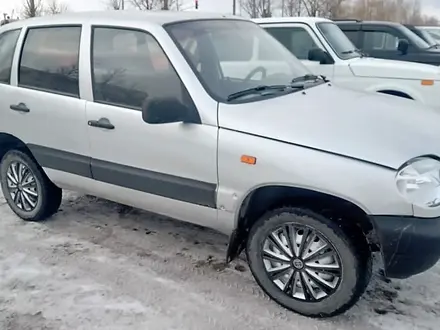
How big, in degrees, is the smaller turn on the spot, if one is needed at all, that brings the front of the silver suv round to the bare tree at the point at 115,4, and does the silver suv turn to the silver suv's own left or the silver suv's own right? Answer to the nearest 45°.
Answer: approximately 135° to the silver suv's own left

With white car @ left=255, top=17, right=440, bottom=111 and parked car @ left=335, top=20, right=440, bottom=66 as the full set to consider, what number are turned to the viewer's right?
2

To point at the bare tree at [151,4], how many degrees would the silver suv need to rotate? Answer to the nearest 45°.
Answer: approximately 135° to its left

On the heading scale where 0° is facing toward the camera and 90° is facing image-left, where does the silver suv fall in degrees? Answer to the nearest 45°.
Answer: approximately 315°

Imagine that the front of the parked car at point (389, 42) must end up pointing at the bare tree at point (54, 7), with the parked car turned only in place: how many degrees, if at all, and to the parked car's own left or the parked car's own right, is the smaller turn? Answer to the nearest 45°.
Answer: approximately 135° to the parked car's own left

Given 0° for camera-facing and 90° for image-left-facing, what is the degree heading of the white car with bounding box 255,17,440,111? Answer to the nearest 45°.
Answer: approximately 270°

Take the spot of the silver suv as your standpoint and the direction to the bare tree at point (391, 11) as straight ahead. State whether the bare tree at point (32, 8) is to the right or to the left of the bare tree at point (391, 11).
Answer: left

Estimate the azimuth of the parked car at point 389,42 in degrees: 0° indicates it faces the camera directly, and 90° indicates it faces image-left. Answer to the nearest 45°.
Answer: approximately 270°

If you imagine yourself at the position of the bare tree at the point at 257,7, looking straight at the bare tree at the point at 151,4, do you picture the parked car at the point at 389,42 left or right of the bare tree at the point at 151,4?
left

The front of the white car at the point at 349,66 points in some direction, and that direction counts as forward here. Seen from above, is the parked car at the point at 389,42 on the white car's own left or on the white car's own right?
on the white car's own left

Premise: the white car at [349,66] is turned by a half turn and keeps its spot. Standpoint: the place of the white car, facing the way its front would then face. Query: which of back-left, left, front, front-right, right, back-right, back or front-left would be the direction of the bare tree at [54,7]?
front-right

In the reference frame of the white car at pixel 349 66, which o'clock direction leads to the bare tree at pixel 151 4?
The bare tree is roughly at 8 o'clock from the white car.
